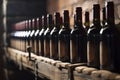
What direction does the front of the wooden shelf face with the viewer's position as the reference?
facing the viewer and to the left of the viewer
